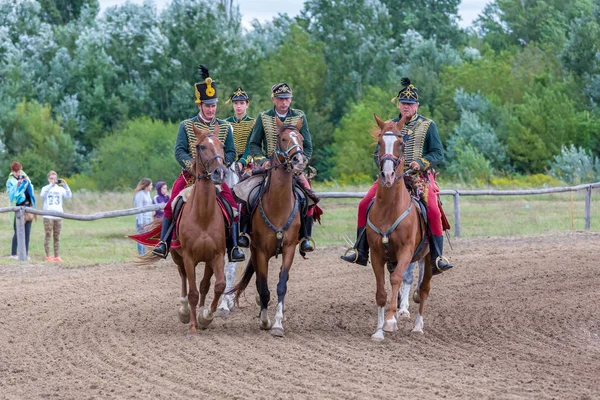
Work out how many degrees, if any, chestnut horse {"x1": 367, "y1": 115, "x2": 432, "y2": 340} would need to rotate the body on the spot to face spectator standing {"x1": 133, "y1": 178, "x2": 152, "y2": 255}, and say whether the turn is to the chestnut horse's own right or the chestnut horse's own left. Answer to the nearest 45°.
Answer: approximately 135° to the chestnut horse's own right

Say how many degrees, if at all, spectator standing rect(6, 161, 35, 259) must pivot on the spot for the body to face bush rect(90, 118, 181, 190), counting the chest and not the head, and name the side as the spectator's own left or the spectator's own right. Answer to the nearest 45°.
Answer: approximately 135° to the spectator's own left

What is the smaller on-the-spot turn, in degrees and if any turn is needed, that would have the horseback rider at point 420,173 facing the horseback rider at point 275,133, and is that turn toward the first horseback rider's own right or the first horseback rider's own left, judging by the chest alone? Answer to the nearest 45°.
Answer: approximately 90° to the first horseback rider's own right

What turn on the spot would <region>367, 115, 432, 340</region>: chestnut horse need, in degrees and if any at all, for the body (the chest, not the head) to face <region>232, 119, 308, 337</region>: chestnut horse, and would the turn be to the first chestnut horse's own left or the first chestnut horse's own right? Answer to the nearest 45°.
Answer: approximately 90° to the first chestnut horse's own right
